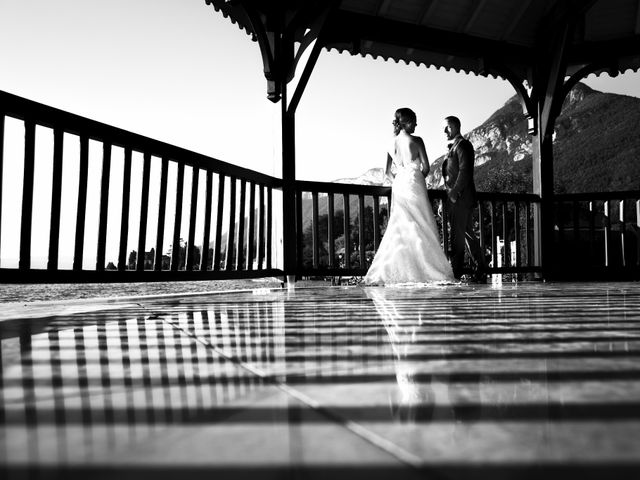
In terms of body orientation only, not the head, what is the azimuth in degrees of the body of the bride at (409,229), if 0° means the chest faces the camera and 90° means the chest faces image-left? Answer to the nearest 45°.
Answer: approximately 225°

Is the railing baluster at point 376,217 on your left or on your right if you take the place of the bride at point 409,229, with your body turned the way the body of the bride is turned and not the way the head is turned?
on your left

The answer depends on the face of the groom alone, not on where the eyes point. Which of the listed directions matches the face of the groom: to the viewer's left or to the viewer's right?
to the viewer's left

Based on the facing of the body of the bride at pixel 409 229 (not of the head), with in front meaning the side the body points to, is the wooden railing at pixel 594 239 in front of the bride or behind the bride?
in front
